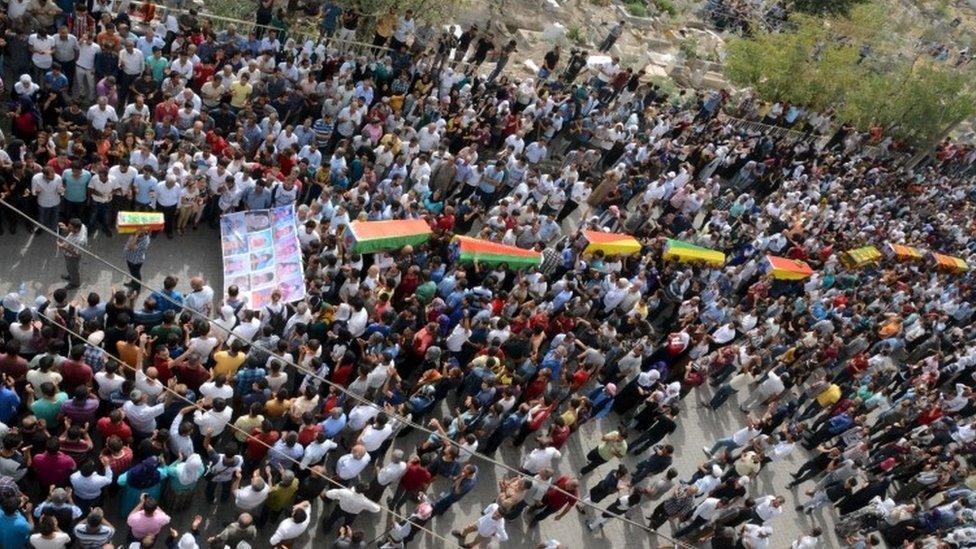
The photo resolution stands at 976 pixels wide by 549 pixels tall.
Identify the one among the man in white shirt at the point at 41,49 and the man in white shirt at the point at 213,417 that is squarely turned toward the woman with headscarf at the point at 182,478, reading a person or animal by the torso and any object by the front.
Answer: the man in white shirt at the point at 41,49

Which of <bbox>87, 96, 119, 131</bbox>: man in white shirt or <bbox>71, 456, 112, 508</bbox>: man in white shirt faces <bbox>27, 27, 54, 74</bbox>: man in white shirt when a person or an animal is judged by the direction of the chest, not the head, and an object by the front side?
<bbox>71, 456, 112, 508</bbox>: man in white shirt

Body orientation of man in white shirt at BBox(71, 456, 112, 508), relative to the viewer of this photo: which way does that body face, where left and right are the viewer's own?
facing away from the viewer

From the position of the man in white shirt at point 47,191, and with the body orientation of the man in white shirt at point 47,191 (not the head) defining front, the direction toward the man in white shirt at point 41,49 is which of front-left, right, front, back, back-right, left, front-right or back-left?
back

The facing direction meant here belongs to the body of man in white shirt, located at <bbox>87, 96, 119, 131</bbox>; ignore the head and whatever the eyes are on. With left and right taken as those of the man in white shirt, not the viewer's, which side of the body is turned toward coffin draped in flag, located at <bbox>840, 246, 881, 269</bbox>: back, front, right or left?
left

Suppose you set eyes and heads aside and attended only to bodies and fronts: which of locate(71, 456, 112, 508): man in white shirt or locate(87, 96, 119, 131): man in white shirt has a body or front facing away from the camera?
locate(71, 456, 112, 508): man in white shirt

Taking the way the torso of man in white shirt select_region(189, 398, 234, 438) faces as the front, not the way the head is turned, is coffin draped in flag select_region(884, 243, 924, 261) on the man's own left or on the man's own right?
on the man's own right

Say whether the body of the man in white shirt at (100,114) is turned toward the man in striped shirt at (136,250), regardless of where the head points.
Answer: yes

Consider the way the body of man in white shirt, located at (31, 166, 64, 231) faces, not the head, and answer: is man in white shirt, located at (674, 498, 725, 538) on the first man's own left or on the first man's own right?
on the first man's own left

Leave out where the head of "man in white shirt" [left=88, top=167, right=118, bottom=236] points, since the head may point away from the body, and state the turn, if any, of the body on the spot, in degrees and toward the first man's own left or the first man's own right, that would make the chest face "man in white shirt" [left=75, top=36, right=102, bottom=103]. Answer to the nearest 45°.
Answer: approximately 180°

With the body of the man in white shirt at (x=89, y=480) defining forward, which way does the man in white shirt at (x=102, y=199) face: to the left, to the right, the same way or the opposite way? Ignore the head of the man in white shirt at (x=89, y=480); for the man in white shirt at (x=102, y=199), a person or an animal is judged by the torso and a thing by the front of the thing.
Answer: the opposite way

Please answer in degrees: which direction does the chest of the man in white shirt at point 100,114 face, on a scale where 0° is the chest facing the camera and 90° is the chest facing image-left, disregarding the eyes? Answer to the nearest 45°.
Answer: approximately 0°
